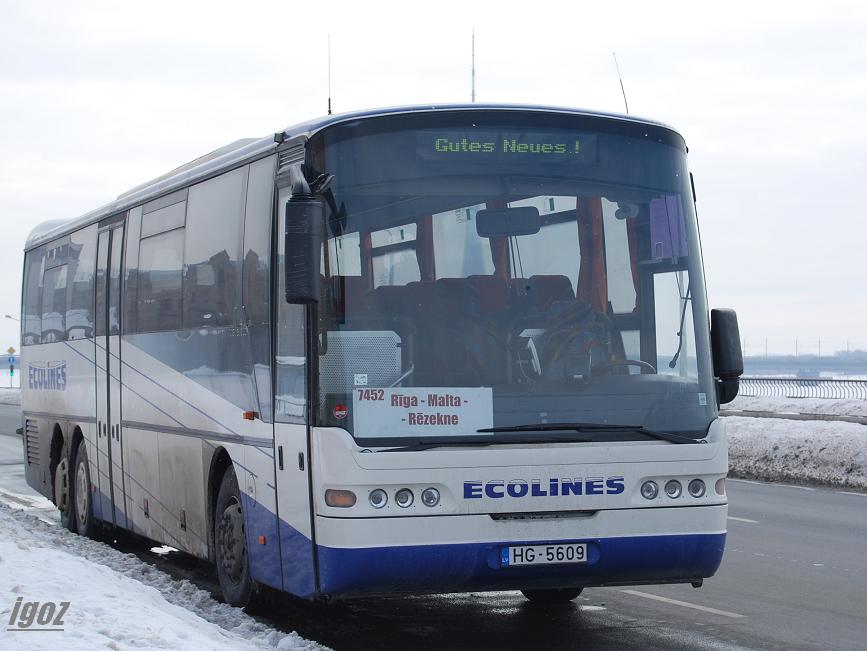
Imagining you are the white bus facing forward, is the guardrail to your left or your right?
on your left

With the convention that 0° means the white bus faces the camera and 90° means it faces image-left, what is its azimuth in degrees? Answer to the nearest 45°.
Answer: approximately 315°
